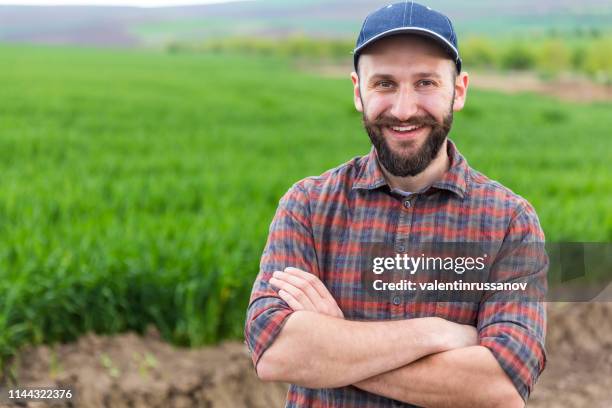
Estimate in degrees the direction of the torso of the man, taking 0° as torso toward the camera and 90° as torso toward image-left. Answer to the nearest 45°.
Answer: approximately 0°
